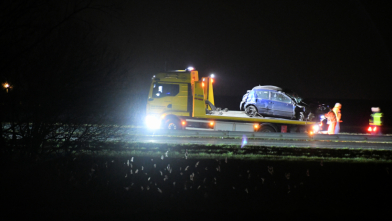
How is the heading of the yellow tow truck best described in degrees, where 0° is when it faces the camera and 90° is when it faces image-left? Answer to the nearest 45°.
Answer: approximately 90°

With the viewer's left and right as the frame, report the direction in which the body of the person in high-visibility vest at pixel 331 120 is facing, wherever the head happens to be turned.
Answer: facing to the left of the viewer

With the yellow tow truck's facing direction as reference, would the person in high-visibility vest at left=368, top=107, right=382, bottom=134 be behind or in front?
behind

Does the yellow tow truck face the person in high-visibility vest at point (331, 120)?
no

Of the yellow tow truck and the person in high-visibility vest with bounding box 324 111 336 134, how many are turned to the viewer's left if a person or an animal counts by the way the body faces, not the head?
2

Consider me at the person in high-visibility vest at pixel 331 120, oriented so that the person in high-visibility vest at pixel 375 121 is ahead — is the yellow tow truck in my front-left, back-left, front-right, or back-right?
back-left
